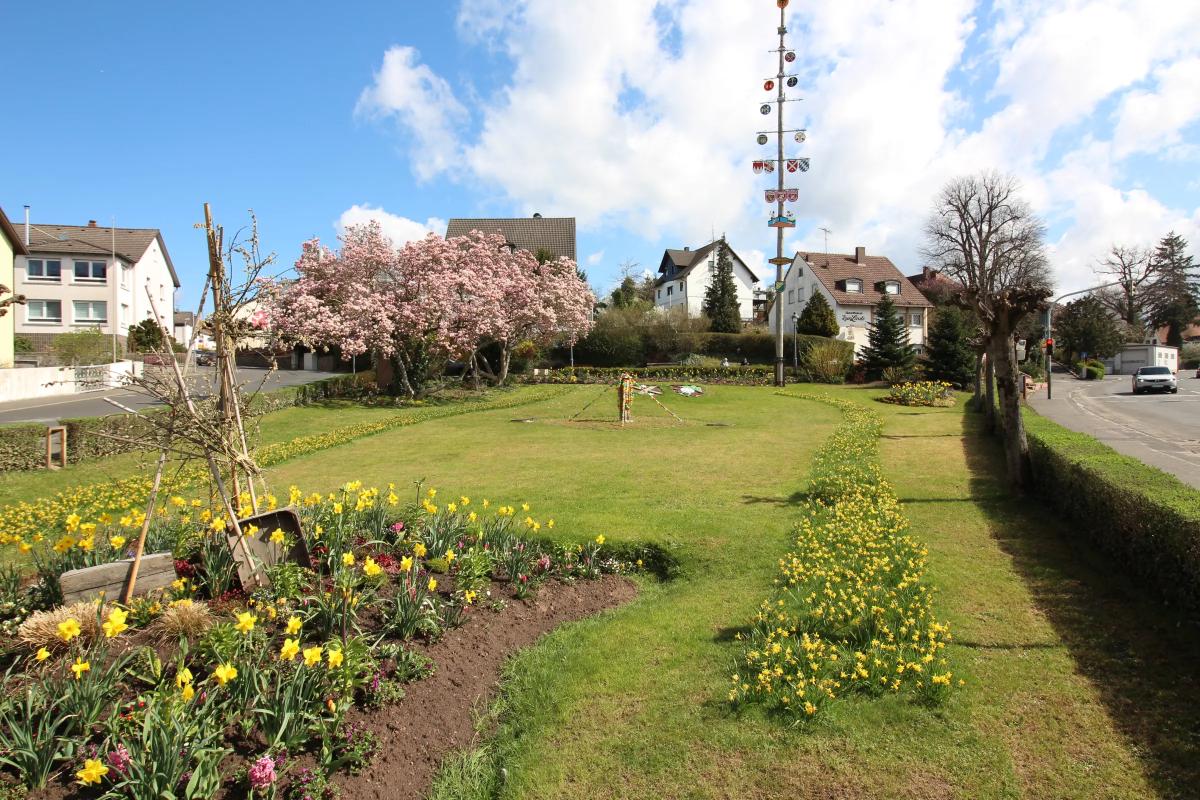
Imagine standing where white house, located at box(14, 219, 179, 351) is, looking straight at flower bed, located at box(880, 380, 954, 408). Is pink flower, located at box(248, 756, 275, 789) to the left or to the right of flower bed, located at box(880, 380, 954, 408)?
right

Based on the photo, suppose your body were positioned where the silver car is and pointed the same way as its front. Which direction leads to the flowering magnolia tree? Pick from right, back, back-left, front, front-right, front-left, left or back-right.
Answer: front-right

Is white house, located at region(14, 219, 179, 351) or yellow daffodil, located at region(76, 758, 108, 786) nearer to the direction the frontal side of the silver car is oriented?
the yellow daffodil

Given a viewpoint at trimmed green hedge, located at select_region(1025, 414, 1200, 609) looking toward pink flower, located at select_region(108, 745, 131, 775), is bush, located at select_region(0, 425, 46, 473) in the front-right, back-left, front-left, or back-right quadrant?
front-right

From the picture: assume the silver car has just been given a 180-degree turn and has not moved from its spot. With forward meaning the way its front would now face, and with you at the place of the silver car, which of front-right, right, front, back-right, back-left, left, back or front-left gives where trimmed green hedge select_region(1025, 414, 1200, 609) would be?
back

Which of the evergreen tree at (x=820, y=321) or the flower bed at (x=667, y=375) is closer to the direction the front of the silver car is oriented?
the flower bed

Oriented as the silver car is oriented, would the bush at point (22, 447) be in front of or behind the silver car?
in front

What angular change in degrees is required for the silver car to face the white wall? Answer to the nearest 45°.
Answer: approximately 45° to its right

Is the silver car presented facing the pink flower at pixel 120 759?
yes

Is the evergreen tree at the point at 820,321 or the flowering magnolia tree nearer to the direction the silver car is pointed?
the flowering magnolia tree

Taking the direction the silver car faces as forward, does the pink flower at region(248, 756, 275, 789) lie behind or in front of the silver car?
in front

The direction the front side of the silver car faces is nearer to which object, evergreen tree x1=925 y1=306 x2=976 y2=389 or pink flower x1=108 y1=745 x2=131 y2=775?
the pink flower

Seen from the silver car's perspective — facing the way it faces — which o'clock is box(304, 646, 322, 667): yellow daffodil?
The yellow daffodil is roughly at 12 o'clock from the silver car.

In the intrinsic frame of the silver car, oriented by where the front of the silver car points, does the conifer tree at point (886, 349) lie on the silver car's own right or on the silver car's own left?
on the silver car's own right

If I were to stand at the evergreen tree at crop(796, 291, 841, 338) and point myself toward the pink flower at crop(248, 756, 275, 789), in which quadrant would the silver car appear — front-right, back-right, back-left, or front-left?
front-left

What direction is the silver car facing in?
toward the camera

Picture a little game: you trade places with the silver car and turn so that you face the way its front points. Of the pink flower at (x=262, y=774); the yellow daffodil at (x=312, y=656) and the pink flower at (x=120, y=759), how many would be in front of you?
3
